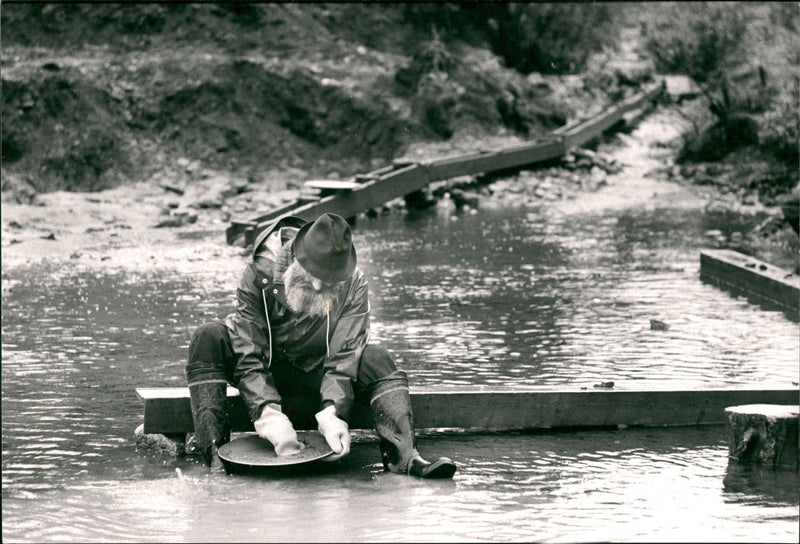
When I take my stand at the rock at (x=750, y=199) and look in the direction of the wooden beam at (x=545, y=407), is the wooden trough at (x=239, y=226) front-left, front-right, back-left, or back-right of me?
front-right

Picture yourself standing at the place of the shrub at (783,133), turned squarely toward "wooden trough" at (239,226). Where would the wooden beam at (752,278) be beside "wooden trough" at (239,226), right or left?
left

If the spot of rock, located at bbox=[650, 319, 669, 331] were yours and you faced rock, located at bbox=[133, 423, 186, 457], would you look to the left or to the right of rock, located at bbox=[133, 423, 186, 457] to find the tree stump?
left

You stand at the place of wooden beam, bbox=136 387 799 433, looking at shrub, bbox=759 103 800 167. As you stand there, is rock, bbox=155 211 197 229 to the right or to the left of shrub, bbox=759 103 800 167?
left

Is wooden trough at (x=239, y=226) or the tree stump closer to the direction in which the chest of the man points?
the tree stump

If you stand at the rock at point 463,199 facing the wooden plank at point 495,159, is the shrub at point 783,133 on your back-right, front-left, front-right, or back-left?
front-right

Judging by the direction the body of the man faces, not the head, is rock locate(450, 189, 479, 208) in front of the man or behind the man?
behind

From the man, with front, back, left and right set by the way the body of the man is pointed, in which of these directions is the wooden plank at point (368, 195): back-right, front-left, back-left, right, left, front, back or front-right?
back

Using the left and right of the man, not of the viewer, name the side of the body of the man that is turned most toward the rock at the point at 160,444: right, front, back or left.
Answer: right

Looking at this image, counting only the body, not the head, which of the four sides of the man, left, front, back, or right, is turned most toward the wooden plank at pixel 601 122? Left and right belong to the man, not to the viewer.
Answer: back

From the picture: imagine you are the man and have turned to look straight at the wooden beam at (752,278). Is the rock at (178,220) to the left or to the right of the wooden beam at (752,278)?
left

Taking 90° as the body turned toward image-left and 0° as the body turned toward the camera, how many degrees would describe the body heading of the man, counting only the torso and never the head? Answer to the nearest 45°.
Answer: approximately 0°

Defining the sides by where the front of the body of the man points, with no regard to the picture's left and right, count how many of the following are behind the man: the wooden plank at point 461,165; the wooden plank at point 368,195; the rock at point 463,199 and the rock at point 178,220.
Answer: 4

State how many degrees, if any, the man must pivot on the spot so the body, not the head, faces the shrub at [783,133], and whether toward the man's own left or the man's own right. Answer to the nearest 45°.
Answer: approximately 135° to the man's own left
